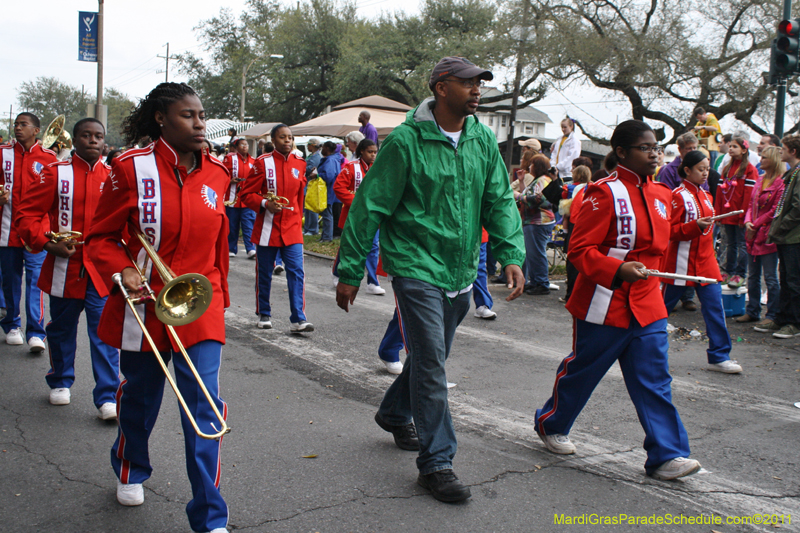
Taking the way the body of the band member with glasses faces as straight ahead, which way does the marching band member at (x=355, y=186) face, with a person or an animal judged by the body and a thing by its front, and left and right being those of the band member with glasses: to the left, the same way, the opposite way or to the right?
the same way

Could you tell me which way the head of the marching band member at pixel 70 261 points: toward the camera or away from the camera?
toward the camera

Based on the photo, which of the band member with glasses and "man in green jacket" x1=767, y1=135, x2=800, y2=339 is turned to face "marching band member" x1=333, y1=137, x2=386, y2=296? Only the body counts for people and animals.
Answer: the man in green jacket

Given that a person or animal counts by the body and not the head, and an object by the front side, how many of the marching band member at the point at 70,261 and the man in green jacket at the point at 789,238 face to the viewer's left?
1

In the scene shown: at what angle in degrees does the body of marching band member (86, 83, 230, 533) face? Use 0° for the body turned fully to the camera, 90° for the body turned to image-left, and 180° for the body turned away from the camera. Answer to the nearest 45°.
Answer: approximately 315°

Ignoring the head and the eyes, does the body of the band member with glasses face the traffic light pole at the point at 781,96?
no

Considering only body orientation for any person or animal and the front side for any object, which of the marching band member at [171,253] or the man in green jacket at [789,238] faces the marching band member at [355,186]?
the man in green jacket

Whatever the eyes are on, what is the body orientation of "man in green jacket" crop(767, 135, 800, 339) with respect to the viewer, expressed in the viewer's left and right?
facing to the left of the viewer

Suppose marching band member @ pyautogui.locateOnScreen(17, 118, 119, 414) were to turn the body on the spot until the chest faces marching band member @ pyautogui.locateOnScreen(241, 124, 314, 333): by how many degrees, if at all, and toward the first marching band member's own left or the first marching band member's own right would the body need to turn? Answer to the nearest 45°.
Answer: approximately 90° to the first marching band member's own left

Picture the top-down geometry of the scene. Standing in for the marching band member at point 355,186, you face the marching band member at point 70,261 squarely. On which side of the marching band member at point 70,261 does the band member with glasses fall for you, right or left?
left

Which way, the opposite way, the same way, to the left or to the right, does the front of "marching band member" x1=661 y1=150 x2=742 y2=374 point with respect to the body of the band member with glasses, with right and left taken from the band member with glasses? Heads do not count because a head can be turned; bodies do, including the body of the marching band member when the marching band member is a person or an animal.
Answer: the same way
